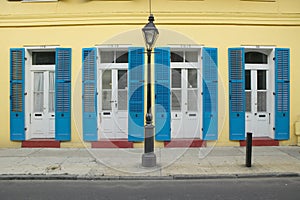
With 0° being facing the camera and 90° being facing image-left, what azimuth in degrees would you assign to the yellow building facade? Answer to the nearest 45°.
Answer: approximately 0°
